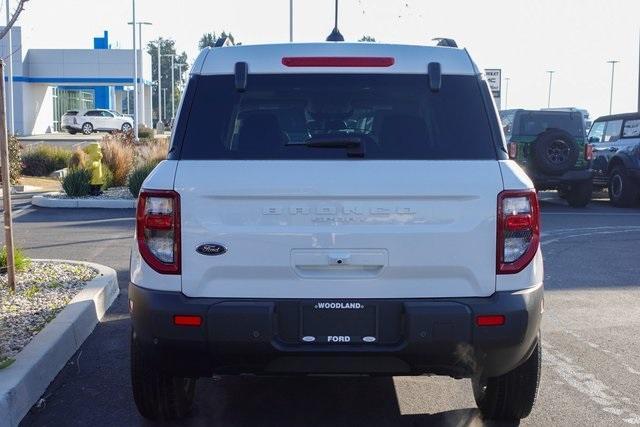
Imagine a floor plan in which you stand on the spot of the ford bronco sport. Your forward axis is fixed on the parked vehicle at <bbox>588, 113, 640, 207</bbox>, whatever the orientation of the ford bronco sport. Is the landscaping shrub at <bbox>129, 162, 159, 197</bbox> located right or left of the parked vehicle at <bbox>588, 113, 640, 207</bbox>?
left

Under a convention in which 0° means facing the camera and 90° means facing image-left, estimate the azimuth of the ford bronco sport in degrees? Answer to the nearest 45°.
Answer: approximately 180°

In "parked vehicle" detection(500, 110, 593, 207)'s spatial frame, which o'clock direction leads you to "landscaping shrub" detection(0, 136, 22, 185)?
The landscaping shrub is roughly at 9 o'clock from the parked vehicle.

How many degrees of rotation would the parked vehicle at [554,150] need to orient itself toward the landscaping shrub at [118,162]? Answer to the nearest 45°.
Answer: approximately 90° to its left

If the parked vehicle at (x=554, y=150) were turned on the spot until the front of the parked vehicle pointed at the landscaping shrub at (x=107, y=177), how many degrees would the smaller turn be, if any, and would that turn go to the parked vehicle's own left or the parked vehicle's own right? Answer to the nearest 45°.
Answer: approximately 90° to the parked vehicle's own left

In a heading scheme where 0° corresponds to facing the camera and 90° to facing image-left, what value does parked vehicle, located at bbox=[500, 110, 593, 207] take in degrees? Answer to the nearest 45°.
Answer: approximately 180°

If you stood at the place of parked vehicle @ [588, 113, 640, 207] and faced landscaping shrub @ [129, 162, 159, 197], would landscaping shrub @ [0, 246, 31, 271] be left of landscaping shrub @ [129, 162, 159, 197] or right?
left

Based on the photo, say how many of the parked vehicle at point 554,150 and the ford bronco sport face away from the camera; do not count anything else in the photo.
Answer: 2

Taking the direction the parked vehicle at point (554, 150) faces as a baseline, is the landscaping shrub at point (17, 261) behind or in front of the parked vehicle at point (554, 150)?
behind
